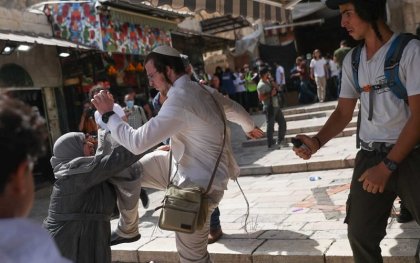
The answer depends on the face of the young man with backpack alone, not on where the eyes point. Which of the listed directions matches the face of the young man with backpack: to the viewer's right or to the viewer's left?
to the viewer's left

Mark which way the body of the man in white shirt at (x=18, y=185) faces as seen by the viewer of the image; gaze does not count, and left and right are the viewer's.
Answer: facing away from the viewer and to the right of the viewer

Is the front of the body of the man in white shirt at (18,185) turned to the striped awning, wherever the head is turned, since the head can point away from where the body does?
yes

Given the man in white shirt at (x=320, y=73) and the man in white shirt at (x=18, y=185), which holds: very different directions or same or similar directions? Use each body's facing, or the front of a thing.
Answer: very different directions

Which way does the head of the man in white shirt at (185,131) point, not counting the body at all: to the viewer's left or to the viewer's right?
to the viewer's left

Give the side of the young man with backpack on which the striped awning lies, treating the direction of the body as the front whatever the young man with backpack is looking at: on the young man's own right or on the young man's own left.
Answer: on the young man's own right

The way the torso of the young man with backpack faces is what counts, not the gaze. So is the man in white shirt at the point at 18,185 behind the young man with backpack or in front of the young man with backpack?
in front

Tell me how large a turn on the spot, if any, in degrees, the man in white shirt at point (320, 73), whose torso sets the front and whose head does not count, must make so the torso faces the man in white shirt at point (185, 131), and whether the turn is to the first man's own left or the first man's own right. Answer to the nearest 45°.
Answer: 0° — they already face them

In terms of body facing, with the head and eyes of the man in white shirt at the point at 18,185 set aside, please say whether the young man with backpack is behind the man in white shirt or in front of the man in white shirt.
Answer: in front

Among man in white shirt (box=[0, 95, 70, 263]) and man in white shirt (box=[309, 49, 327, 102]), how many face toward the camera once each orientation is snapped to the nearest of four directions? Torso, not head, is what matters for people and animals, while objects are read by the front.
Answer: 1

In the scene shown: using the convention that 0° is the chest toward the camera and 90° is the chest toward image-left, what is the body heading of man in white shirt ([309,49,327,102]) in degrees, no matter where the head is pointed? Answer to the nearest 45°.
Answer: approximately 0°

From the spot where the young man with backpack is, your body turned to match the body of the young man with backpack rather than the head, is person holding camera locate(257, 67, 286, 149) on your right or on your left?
on your right

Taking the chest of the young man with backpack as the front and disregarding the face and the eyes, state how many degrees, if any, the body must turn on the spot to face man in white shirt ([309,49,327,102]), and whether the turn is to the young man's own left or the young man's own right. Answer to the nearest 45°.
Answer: approximately 135° to the young man's own right

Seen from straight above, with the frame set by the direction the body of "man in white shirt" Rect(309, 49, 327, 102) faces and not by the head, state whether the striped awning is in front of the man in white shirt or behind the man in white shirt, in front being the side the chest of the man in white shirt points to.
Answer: in front
